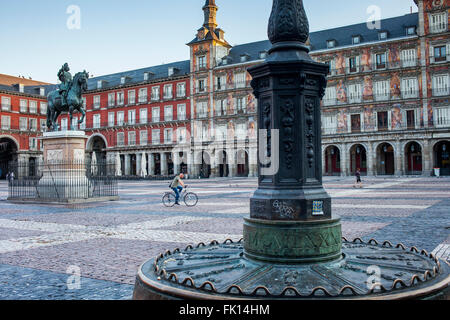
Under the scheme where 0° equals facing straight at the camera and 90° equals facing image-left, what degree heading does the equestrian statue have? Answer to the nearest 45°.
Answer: approximately 315°

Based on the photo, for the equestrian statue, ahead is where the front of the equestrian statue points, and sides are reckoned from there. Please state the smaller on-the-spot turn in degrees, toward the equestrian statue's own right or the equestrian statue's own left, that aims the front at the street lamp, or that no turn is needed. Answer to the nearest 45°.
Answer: approximately 45° to the equestrian statue's own right
